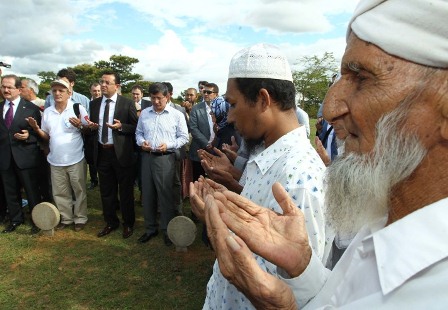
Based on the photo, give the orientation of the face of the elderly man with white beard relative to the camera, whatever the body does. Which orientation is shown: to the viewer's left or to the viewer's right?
to the viewer's left

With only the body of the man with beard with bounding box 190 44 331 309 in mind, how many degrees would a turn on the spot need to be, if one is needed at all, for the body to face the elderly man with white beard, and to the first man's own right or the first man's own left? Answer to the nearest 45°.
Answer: approximately 90° to the first man's own left

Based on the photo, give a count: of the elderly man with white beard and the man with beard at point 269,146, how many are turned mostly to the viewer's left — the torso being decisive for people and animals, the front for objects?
2

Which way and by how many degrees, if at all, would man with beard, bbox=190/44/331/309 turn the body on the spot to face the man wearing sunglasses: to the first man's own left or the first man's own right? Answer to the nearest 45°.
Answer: approximately 90° to the first man's own right

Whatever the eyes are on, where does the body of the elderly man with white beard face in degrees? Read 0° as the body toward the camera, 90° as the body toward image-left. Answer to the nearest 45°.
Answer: approximately 90°

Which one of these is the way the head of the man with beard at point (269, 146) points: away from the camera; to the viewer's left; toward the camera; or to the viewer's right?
to the viewer's left

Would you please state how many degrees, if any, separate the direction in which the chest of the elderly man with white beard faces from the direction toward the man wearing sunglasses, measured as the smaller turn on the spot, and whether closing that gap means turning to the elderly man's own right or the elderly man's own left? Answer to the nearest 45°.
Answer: approximately 45° to the elderly man's own right

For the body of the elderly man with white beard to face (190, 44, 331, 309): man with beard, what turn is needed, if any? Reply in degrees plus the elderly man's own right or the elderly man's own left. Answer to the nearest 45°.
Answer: approximately 45° to the elderly man's own right

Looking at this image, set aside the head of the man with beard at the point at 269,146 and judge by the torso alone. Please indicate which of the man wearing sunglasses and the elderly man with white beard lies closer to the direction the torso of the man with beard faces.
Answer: the man wearing sunglasses

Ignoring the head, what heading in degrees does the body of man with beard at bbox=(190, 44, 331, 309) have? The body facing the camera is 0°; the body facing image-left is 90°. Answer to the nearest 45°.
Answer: approximately 90°
